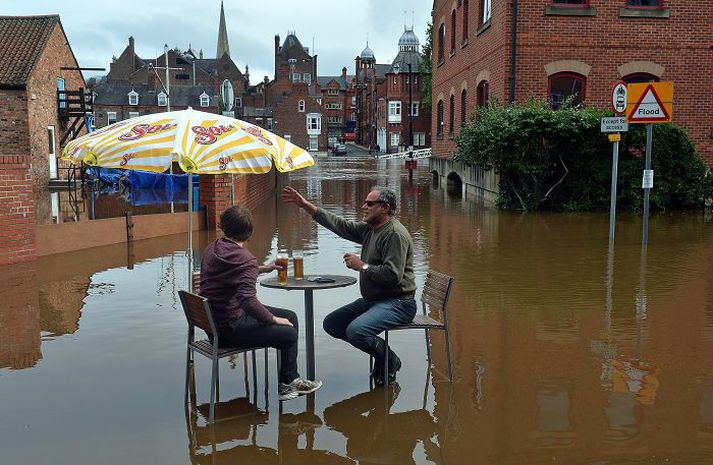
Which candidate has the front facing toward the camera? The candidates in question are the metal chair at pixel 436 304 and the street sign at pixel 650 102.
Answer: the street sign

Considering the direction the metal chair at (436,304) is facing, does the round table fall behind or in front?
in front

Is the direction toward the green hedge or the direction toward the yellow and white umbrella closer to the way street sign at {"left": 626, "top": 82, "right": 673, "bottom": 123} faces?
the yellow and white umbrella

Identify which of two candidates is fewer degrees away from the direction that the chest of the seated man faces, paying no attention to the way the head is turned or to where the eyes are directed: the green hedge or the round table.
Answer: the round table

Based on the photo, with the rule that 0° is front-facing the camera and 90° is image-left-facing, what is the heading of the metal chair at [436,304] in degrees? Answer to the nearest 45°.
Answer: approximately 90°

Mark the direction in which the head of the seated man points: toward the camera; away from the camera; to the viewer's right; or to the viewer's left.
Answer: to the viewer's left

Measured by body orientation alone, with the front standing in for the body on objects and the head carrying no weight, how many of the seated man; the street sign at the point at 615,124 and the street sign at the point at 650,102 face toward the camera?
2

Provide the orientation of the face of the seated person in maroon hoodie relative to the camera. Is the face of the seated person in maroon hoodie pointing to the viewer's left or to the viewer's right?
to the viewer's right

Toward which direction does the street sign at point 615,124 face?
toward the camera

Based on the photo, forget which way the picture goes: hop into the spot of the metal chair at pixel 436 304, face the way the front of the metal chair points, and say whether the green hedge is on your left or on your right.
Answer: on your right

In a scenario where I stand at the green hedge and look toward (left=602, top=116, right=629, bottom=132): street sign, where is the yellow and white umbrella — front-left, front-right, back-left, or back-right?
front-right

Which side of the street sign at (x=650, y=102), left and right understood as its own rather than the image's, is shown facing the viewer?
front

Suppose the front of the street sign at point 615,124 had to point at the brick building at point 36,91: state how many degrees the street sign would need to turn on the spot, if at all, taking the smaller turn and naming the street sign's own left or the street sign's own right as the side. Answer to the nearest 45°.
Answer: approximately 135° to the street sign's own right

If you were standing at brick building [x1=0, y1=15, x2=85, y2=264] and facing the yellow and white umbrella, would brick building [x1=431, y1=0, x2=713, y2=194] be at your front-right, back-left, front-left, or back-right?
front-left

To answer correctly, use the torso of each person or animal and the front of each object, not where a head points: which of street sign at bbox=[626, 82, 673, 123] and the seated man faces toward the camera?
the street sign

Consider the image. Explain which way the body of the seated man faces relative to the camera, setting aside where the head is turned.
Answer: to the viewer's left

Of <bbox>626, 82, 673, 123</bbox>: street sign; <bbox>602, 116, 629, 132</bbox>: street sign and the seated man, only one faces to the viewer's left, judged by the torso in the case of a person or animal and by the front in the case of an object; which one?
the seated man

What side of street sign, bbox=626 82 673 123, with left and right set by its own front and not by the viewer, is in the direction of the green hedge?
back

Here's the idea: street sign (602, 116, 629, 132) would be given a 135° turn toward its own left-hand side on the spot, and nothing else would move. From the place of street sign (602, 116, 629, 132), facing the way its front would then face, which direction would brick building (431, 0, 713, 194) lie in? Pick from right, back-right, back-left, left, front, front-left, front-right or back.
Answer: front-left
